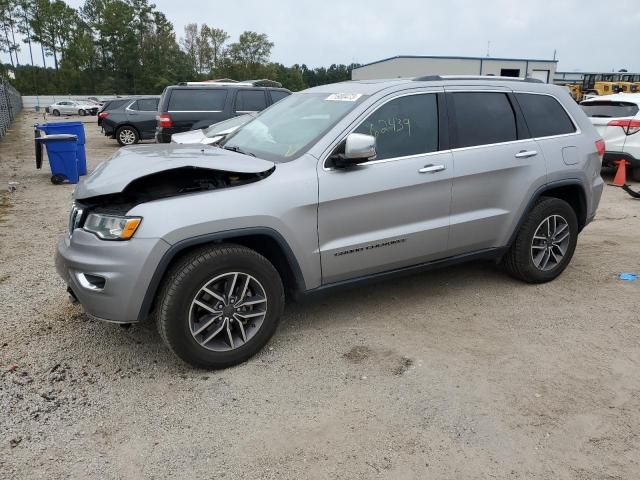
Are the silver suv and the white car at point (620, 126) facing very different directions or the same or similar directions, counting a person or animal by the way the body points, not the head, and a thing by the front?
very different directions

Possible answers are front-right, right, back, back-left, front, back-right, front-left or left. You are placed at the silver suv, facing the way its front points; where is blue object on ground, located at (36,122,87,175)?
right

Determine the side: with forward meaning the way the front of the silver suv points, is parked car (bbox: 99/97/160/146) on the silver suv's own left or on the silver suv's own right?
on the silver suv's own right

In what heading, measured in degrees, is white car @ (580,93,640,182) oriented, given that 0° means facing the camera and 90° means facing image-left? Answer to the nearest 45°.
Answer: approximately 225°

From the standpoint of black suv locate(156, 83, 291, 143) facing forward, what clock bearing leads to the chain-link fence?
The chain-link fence is roughly at 8 o'clock from the black suv.

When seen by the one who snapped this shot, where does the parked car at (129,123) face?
facing to the right of the viewer

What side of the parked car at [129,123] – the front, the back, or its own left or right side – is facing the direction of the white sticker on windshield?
right

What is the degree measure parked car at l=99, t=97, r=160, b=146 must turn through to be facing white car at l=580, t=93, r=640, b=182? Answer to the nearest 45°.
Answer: approximately 45° to its right

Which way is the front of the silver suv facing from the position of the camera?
facing the viewer and to the left of the viewer
